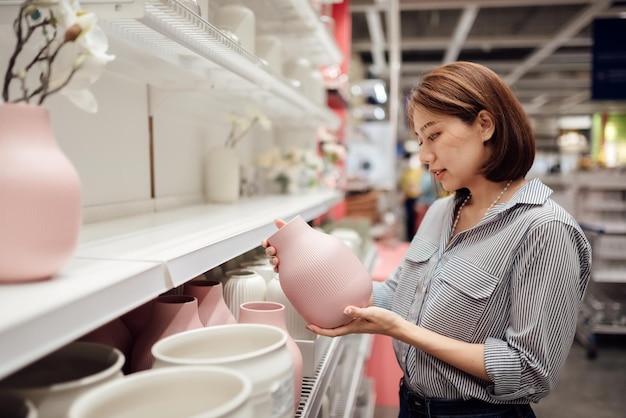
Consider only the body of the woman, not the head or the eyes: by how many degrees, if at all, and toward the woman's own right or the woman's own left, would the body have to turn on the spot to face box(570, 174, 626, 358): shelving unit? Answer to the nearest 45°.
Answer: approximately 135° to the woman's own right

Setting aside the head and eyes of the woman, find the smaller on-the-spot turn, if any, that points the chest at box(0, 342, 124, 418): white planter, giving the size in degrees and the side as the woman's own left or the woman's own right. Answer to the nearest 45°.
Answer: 0° — they already face it

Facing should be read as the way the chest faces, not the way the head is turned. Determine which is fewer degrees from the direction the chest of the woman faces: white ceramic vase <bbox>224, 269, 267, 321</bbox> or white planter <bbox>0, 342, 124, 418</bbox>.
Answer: the white planter

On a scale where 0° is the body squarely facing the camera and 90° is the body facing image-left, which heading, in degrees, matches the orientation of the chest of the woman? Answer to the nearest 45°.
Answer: approximately 45°

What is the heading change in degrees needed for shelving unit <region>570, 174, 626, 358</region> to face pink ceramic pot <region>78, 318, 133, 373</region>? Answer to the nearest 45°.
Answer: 0° — it already faces it

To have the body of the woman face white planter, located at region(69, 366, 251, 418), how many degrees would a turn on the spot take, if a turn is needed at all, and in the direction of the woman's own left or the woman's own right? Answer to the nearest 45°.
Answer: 0° — they already face it
